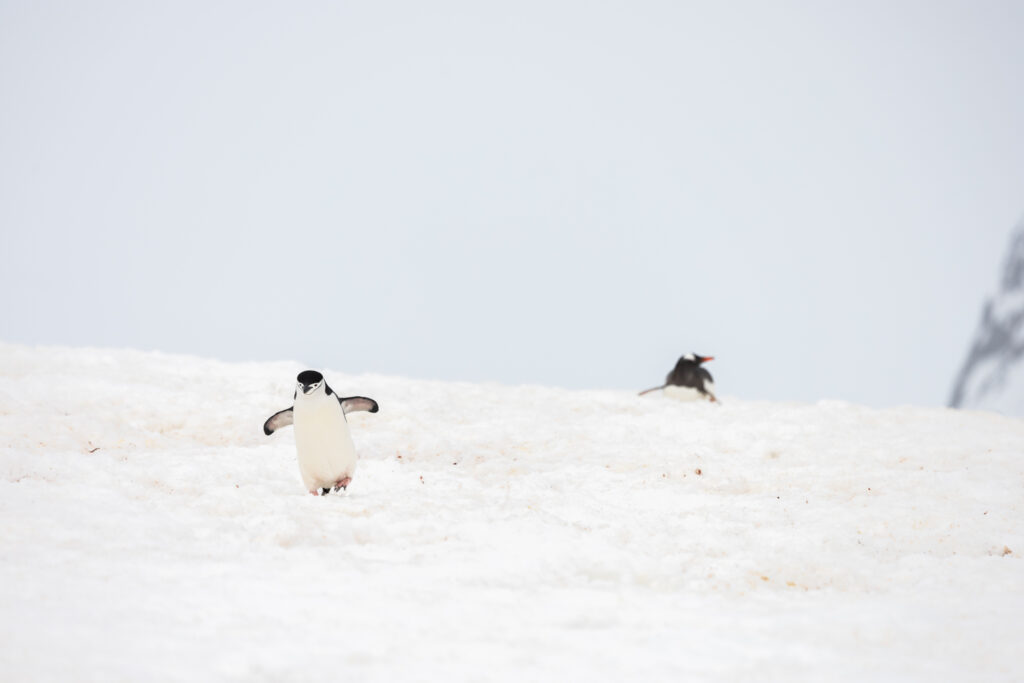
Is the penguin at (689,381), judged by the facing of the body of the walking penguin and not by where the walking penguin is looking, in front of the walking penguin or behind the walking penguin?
behind

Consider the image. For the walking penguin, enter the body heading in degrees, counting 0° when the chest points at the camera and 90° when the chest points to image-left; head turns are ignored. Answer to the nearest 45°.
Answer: approximately 0°

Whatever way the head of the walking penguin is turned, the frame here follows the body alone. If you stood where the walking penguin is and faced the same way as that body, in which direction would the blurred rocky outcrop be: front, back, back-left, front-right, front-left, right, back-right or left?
back-left
